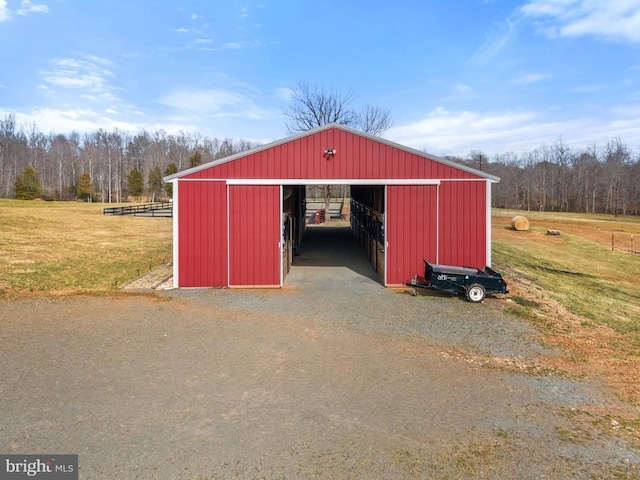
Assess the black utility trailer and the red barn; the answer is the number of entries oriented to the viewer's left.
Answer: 1

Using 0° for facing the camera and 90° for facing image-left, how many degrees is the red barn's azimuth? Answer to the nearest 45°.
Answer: approximately 0°

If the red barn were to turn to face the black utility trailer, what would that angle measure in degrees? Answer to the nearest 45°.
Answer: approximately 45° to its left

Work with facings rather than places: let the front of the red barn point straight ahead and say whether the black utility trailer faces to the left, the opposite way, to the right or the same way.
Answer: to the right

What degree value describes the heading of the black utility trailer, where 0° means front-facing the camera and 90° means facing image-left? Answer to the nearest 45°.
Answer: approximately 90°
